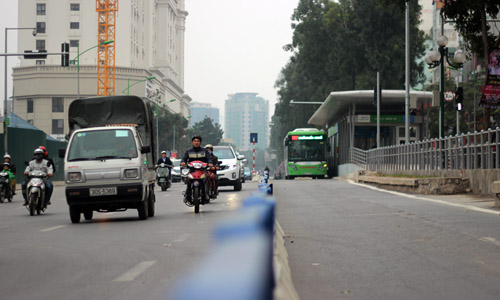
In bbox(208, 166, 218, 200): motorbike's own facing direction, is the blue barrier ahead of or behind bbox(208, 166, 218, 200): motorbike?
ahead

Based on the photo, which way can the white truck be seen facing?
toward the camera

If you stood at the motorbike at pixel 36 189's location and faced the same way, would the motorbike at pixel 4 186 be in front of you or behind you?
behind

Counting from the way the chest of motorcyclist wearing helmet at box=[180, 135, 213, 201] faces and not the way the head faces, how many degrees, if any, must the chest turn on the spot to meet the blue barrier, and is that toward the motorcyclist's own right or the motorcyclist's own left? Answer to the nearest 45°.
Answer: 0° — they already face it

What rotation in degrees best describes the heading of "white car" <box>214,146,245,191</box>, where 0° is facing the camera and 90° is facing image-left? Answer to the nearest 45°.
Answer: approximately 0°

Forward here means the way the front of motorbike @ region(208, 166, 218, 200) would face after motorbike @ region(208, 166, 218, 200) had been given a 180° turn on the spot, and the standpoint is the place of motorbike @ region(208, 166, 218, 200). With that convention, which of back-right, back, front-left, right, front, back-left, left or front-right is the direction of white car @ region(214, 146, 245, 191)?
front

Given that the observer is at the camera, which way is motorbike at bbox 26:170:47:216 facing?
facing the viewer

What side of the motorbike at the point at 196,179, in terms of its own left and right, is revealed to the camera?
front

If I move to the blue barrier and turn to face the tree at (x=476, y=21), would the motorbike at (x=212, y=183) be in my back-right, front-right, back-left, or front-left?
front-left
